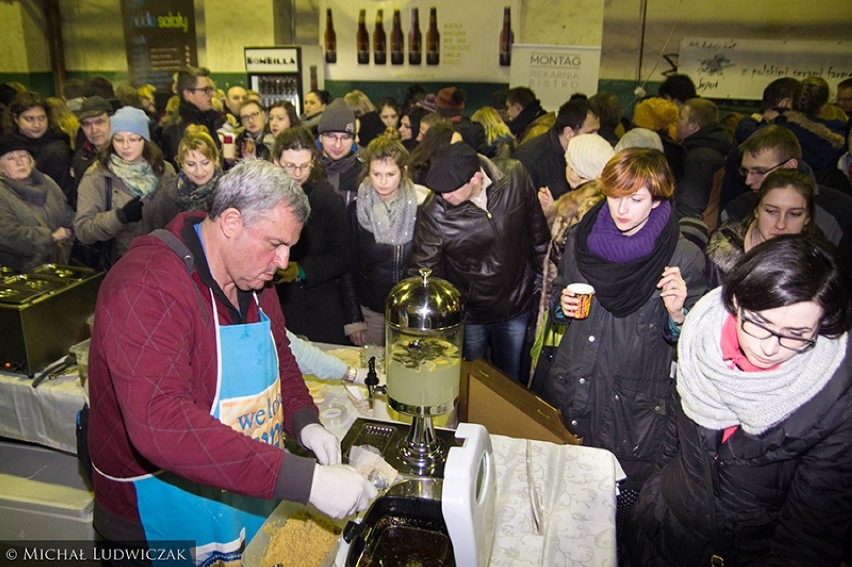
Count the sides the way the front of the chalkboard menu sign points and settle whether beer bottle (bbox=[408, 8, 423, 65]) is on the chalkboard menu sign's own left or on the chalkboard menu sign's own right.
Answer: on the chalkboard menu sign's own left

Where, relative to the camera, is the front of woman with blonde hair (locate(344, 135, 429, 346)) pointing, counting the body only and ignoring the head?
toward the camera

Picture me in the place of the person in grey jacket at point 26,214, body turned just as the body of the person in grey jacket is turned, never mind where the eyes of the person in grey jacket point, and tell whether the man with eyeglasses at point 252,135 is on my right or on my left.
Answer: on my left

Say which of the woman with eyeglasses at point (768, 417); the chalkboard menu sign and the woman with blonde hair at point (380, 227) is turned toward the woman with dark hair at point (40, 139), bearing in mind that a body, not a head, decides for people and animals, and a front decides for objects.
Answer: the chalkboard menu sign

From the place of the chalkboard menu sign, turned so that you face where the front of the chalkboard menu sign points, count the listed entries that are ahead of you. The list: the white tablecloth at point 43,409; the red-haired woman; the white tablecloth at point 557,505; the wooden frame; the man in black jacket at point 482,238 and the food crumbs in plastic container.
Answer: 6

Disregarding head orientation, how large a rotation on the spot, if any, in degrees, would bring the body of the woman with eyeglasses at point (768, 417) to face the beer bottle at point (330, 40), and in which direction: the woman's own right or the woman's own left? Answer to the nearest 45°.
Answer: approximately 135° to the woman's own right

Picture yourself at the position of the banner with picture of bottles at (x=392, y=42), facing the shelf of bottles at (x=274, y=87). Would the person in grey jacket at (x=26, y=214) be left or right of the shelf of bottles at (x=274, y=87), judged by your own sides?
left

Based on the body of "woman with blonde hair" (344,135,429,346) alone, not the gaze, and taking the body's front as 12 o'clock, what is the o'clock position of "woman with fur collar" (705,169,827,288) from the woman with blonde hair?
The woman with fur collar is roughly at 10 o'clock from the woman with blonde hair.

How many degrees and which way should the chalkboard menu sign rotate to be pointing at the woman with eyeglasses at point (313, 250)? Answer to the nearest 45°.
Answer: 0° — it already faces them

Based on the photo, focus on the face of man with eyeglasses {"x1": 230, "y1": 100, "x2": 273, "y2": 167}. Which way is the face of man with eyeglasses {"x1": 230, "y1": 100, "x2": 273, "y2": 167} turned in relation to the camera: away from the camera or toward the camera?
toward the camera

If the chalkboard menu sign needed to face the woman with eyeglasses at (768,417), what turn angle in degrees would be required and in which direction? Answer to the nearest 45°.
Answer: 0° — it already faces them

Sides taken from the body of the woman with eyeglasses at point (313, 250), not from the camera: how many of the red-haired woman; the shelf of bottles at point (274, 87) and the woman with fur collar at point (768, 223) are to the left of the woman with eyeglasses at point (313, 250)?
2

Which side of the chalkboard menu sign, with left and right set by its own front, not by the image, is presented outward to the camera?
front

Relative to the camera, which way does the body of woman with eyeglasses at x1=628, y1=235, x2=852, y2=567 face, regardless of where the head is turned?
toward the camera

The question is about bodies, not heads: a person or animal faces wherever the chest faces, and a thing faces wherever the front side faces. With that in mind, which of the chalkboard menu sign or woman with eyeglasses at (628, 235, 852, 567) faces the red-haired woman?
the chalkboard menu sign

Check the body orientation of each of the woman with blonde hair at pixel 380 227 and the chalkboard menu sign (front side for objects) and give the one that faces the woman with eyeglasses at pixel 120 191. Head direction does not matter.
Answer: the chalkboard menu sign

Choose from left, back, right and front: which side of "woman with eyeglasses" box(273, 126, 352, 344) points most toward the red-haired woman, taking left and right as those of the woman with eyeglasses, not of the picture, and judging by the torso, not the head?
left

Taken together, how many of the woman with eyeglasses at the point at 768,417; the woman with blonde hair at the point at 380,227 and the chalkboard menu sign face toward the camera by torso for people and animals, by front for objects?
3

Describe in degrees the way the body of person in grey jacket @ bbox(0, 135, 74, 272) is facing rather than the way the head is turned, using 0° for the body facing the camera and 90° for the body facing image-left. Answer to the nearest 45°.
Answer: approximately 315°

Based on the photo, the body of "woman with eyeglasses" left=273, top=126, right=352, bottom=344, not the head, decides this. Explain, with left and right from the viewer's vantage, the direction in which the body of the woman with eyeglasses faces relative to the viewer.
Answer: facing the viewer and to the left of the viewer

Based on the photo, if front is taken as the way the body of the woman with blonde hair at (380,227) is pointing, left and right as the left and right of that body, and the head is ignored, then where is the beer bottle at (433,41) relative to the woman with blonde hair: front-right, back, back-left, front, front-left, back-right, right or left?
back

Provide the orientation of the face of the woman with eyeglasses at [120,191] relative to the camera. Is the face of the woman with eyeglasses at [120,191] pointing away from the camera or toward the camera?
toward the camera
